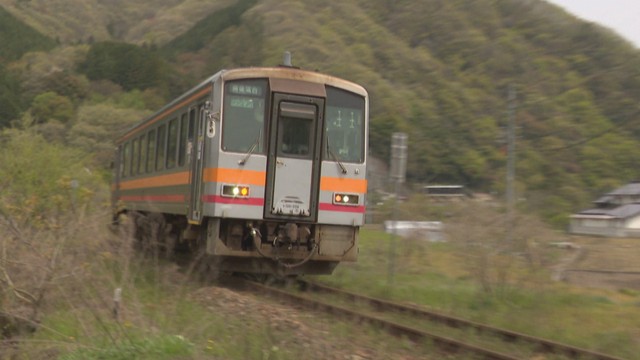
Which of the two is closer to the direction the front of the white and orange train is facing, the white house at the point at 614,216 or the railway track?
the railway track

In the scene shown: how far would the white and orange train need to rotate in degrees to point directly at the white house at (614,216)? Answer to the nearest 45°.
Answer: approximately 90° to its left

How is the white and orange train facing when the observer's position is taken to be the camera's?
facing the viewer and to the right of the viewer

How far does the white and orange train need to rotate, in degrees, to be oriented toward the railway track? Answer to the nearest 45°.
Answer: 0° — it already faces it
